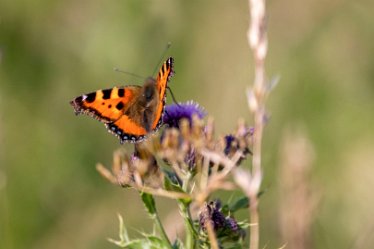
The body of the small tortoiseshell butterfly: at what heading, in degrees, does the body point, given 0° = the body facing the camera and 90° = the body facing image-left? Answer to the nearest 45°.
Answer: approximately 180°
